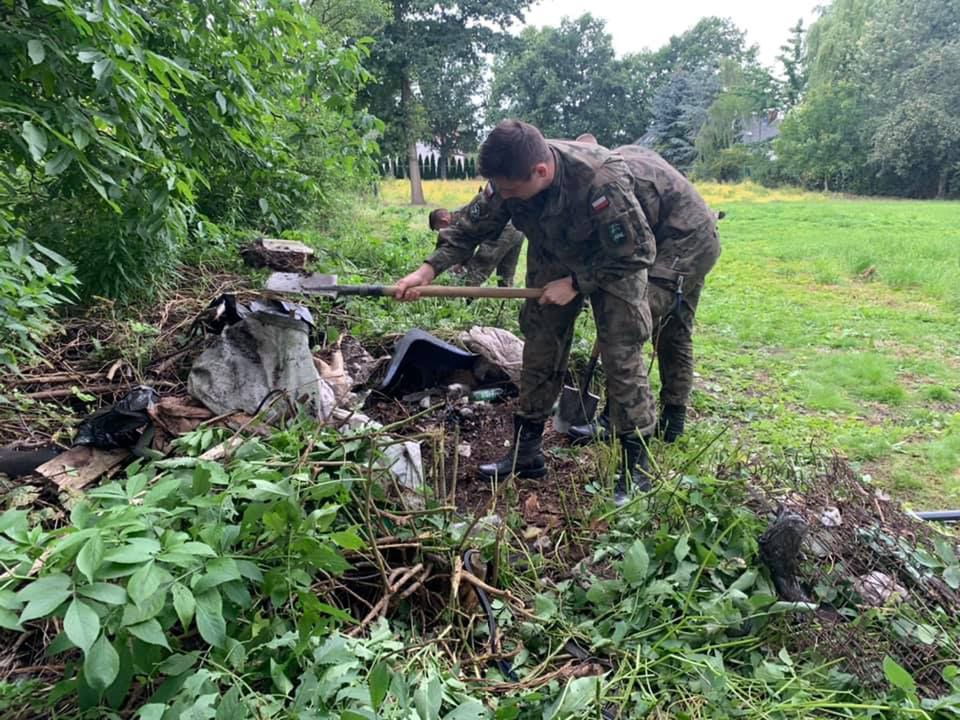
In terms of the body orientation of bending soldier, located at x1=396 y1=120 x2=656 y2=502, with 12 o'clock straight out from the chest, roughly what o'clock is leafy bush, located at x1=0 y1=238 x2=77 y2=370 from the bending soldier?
The leafy bush is roughly at 1 o'clock from the bending soldier.

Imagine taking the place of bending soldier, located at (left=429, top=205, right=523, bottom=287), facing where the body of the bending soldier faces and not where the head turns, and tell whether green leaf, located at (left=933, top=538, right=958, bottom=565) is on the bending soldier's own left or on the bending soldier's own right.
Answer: on the bending soldier's own left

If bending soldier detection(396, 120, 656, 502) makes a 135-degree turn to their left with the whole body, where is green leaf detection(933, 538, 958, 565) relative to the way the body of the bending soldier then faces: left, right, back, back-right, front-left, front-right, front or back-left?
front-right

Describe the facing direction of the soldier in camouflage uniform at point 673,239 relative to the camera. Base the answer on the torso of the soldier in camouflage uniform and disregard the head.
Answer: to the viewer's left

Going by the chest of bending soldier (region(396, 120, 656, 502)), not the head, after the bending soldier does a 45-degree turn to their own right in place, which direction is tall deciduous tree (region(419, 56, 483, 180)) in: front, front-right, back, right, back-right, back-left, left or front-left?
right

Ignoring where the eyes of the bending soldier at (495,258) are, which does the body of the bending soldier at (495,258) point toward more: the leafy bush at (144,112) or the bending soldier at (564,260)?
the leafy bush

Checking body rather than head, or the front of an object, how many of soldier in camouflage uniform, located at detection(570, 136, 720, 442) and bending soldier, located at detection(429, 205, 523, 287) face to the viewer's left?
2

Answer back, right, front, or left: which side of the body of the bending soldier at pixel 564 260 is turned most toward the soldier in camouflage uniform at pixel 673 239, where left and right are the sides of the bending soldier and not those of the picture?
back

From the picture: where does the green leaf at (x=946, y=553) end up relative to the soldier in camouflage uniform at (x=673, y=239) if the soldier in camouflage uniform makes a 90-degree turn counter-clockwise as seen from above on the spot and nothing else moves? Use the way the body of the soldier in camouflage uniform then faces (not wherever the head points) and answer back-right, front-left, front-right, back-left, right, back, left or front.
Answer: front-left

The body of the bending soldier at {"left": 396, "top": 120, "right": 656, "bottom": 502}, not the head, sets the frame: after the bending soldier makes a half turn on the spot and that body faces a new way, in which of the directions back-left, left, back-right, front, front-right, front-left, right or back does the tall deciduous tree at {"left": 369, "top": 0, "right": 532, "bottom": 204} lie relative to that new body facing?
front-left

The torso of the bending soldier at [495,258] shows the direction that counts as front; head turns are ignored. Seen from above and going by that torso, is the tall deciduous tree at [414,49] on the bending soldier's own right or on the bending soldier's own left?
on the bending soldier's own right

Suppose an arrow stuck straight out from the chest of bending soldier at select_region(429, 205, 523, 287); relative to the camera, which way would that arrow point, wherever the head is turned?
to the viewer's left

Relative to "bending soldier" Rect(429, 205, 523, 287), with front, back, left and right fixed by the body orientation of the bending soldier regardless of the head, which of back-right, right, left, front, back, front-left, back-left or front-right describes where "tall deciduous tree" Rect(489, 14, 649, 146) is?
right

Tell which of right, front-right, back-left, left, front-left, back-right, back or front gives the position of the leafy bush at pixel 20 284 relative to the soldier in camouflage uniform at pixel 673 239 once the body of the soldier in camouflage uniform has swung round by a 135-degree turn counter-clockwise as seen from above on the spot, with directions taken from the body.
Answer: right

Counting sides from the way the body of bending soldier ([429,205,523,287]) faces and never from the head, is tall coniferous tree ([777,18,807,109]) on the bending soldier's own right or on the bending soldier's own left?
on the bending soldier's own right

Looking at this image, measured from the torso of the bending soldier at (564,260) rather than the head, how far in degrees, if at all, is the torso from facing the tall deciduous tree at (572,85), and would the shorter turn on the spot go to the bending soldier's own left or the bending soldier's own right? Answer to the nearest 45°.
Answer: approximately 135° to the bending soldier's own right
